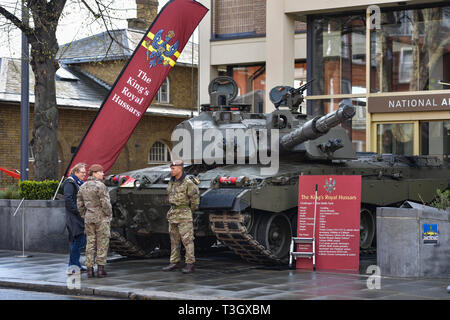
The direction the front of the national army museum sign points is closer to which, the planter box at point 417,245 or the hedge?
the planter box

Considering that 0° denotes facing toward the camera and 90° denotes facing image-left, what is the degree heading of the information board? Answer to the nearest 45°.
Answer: approximately 0°

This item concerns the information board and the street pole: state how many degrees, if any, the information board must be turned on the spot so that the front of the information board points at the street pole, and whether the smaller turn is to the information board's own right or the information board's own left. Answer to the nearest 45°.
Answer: approximately 135° to the information board's own right

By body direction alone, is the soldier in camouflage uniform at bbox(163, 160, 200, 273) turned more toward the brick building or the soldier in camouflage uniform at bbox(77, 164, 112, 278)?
the soldier in camouflage uniform

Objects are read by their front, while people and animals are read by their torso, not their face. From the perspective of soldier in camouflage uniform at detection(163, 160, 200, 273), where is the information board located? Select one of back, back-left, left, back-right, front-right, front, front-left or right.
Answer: back-left

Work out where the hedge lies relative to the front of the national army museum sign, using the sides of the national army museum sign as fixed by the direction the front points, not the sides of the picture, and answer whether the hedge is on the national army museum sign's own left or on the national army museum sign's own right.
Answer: on the national army museum sign's own right

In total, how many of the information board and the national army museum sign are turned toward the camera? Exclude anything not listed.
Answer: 2

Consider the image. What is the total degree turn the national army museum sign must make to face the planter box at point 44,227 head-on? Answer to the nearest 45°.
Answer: approximately 45° to its right

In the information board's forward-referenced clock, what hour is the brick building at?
The brick building is roughly at 5 o'clock from the information board.

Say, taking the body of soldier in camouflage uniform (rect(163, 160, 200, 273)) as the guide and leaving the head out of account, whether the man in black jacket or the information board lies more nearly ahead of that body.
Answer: the man in black jacket

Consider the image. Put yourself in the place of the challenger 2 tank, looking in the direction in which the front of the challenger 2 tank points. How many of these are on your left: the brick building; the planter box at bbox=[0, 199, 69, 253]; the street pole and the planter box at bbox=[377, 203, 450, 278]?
1

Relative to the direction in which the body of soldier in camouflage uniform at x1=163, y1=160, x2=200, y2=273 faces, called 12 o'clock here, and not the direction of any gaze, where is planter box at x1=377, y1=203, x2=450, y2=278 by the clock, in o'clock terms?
The planter box is roughly at 8 o'clock from the soldier in camouflage uniform.

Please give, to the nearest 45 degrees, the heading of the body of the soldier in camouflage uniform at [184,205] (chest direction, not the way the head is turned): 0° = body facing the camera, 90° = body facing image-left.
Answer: approximately 45°
